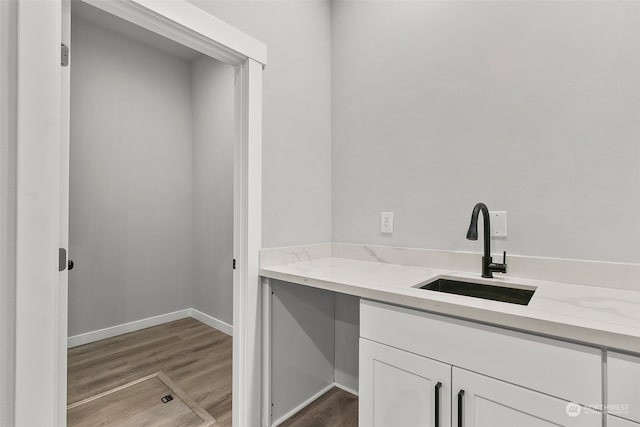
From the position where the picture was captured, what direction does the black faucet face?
facing the viewer and to the left of the viewer
